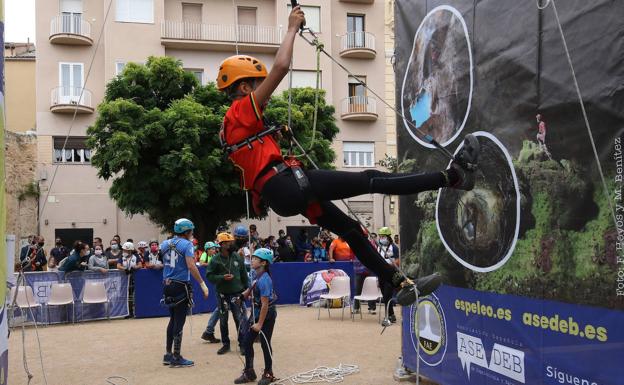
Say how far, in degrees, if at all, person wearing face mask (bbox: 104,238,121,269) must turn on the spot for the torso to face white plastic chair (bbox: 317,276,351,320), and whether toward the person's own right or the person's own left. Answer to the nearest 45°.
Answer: approximately 45° to the person's own left

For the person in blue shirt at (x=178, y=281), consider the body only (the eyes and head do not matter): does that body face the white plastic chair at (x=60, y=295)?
no

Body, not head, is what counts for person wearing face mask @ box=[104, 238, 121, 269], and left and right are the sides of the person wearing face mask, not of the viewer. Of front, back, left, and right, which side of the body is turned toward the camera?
front

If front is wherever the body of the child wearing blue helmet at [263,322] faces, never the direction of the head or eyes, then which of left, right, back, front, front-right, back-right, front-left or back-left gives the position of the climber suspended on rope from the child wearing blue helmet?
left

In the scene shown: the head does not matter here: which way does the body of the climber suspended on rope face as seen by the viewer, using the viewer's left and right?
facing to the right of the viewer

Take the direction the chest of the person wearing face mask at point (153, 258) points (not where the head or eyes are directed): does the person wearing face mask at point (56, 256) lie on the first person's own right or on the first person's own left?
on the first person's own right

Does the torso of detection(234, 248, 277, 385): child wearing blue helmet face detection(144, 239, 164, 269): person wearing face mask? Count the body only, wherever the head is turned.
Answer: no

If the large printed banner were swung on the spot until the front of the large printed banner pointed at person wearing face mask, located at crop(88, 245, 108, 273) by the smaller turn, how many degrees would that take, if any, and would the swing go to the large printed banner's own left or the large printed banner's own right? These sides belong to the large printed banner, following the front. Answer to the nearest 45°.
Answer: approximately 90° to the large printed banner's own right

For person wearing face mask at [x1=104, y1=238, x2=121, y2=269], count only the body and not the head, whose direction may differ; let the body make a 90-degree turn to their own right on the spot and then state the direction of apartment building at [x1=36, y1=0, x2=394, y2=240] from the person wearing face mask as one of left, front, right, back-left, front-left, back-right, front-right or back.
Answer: right

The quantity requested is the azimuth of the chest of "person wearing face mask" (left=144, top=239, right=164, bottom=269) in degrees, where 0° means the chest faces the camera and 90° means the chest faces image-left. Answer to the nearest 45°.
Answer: approximately 0°

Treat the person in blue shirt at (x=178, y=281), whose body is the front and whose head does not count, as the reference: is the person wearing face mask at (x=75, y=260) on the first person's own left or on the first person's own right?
on the first person's own left

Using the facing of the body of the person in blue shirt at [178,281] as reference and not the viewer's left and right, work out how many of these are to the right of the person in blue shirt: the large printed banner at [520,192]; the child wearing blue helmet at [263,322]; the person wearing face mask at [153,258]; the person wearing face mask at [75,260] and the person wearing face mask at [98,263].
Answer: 2

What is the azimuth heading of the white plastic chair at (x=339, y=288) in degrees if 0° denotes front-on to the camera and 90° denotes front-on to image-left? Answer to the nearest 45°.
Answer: approximately 45°
